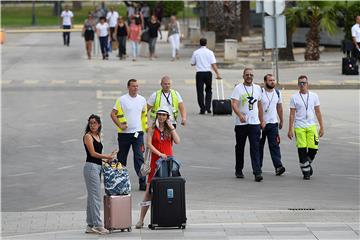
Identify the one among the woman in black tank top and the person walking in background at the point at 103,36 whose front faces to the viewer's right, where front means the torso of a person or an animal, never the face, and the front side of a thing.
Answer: the woman in black tank top

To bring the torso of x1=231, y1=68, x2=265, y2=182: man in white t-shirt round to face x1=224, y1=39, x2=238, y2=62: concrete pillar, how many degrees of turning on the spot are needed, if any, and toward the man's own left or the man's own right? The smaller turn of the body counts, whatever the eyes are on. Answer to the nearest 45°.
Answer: approximately 180°

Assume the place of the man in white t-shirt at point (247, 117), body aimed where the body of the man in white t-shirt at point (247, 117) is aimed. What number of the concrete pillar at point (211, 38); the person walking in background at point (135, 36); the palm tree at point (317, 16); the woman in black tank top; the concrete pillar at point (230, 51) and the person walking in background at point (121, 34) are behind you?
5

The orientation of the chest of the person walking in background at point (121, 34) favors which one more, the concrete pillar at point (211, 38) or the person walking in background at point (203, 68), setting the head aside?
the person walking in background

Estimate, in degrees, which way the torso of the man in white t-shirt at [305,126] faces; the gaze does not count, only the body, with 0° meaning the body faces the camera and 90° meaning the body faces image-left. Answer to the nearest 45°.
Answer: approximately 0°

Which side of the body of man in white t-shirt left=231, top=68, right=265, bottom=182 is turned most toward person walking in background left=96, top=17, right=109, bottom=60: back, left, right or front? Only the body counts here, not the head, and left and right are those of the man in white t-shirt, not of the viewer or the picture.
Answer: back

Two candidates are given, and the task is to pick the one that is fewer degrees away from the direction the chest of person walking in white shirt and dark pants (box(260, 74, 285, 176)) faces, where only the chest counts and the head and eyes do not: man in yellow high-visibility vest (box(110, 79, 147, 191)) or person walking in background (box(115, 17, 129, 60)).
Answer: the man in yellow high-visibility vest

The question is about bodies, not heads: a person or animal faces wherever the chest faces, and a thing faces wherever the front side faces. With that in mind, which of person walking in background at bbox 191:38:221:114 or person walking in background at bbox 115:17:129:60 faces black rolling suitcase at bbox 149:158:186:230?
person walking in background at bbox 115:17:129:60

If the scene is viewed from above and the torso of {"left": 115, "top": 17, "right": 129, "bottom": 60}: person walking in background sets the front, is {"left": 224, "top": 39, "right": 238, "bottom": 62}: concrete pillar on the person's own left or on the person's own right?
on the person's own left

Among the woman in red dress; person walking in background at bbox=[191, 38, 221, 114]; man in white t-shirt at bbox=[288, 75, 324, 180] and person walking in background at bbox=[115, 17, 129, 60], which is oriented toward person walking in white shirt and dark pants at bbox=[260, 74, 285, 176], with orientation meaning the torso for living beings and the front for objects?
person walking in background at bbox=[115, 17, 129, 60]
